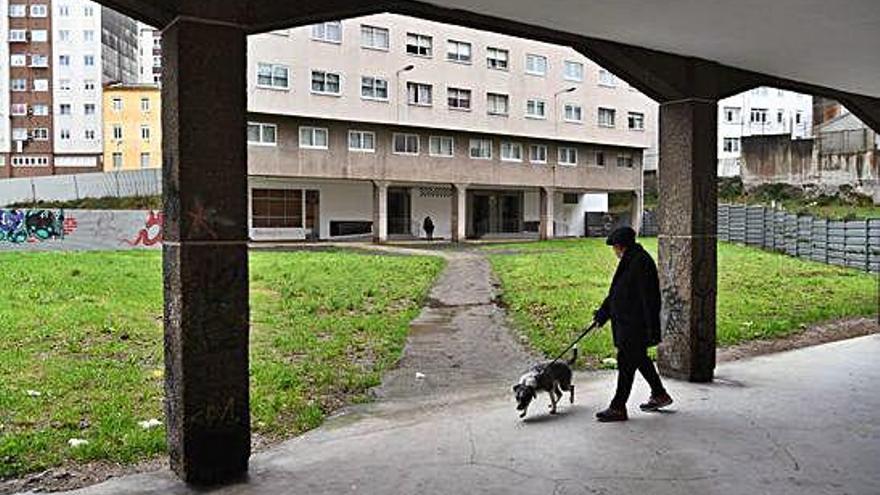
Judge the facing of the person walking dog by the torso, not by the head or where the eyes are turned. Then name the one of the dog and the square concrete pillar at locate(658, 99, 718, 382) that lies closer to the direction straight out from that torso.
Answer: the dog

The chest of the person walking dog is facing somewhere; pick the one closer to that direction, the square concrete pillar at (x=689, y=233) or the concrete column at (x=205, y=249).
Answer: the concrete column

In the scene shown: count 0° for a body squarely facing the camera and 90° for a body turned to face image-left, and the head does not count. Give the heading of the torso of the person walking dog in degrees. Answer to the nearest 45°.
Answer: approximately 90°

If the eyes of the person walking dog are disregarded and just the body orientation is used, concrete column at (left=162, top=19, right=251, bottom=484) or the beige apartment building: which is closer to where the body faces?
the concrete column

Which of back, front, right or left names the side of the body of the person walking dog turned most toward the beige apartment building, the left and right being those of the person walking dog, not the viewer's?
right

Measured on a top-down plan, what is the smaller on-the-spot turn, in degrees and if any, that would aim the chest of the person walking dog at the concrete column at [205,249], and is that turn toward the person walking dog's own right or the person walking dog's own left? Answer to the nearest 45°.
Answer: approximately 45° to the person walking dog's own left

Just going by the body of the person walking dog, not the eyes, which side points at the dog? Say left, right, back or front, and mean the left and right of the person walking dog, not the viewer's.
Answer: front
